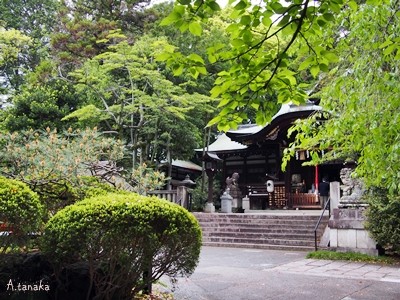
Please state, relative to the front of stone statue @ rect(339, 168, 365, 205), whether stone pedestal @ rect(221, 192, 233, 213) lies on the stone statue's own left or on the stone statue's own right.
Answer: on the stone statue's own right

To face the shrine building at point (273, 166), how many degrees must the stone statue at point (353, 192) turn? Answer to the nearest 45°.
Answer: approximately 90° to its right

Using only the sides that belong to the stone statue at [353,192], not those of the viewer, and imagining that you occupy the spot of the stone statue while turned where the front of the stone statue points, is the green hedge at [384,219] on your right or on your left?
on your left

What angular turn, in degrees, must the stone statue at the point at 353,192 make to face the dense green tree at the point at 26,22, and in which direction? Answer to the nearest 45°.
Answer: approximately 45° to its right

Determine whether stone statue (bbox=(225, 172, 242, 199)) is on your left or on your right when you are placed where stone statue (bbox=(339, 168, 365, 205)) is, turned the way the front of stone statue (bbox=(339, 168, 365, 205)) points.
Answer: on your right

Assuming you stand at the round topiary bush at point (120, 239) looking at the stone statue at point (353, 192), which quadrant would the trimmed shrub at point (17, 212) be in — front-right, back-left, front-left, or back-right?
back-left

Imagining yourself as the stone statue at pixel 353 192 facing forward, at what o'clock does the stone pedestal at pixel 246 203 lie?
The stone pedestal is roughly at 2 o'clock from the stone statue.

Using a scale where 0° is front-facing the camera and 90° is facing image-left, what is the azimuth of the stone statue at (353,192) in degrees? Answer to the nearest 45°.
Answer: approximately 90°
